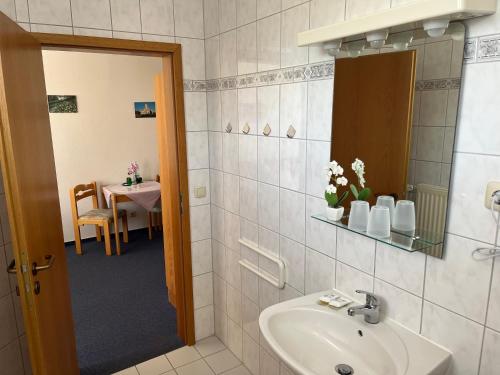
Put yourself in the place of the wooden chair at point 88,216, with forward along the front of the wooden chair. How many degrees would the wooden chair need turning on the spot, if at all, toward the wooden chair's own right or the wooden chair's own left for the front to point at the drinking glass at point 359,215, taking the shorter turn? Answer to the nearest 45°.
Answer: approximately 45° to the wooden chair's own right

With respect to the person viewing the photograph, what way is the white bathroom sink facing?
facing the viewer and to the left of the viewer

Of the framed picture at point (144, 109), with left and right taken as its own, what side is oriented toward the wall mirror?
front

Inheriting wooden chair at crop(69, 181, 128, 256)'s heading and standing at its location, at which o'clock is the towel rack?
The towel rack is roughly at 1 o'clock from the wooden chair.

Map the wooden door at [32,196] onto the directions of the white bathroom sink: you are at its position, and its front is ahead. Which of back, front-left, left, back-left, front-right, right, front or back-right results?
front-right

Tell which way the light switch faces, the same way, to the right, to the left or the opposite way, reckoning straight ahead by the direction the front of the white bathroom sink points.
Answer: to the left

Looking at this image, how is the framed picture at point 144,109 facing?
toward the camera

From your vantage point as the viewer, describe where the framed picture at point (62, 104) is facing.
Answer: facing the viewer

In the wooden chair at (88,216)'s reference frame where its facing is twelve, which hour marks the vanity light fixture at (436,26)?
The vanity light fixture is roughly at 1 o'clock from the wooden chair.

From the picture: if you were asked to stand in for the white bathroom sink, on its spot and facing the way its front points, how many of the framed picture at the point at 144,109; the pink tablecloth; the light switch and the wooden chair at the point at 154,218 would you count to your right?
4

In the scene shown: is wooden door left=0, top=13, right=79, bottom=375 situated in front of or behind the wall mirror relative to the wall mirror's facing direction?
in front

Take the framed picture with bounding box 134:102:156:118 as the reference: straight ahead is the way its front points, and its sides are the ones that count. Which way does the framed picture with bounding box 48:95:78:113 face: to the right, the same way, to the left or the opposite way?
the same way

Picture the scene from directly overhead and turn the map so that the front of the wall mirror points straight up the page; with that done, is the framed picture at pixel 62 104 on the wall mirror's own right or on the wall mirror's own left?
on the wall mirror's own right

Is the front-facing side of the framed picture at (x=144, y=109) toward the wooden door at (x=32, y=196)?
yes

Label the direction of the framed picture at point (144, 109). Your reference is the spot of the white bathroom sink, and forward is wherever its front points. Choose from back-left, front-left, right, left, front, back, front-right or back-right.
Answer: right

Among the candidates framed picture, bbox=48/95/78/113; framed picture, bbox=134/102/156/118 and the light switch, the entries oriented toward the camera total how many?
3

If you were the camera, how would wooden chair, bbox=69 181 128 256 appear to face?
facing the viewer and to the right of the viewer

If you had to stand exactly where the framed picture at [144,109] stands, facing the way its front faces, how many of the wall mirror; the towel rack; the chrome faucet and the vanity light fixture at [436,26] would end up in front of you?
4

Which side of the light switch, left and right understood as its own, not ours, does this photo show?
front

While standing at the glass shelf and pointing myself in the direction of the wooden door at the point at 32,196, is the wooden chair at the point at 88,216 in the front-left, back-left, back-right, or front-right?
front-right
